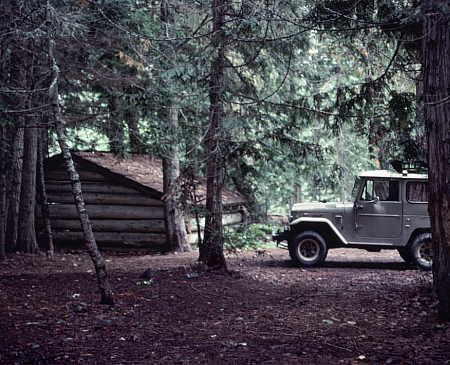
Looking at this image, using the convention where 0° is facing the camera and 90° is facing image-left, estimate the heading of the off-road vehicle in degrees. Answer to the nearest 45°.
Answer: approximately 90°

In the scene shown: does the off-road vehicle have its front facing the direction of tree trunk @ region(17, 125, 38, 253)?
yes

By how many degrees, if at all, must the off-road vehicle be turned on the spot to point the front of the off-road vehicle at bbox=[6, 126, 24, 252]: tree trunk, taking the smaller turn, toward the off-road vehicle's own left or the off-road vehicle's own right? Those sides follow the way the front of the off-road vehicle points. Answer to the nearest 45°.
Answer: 0° — it already faces it

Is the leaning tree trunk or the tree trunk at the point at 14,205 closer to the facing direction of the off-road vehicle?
the tree trunk

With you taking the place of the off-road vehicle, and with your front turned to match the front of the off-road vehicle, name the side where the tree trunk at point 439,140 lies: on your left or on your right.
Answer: on your left
